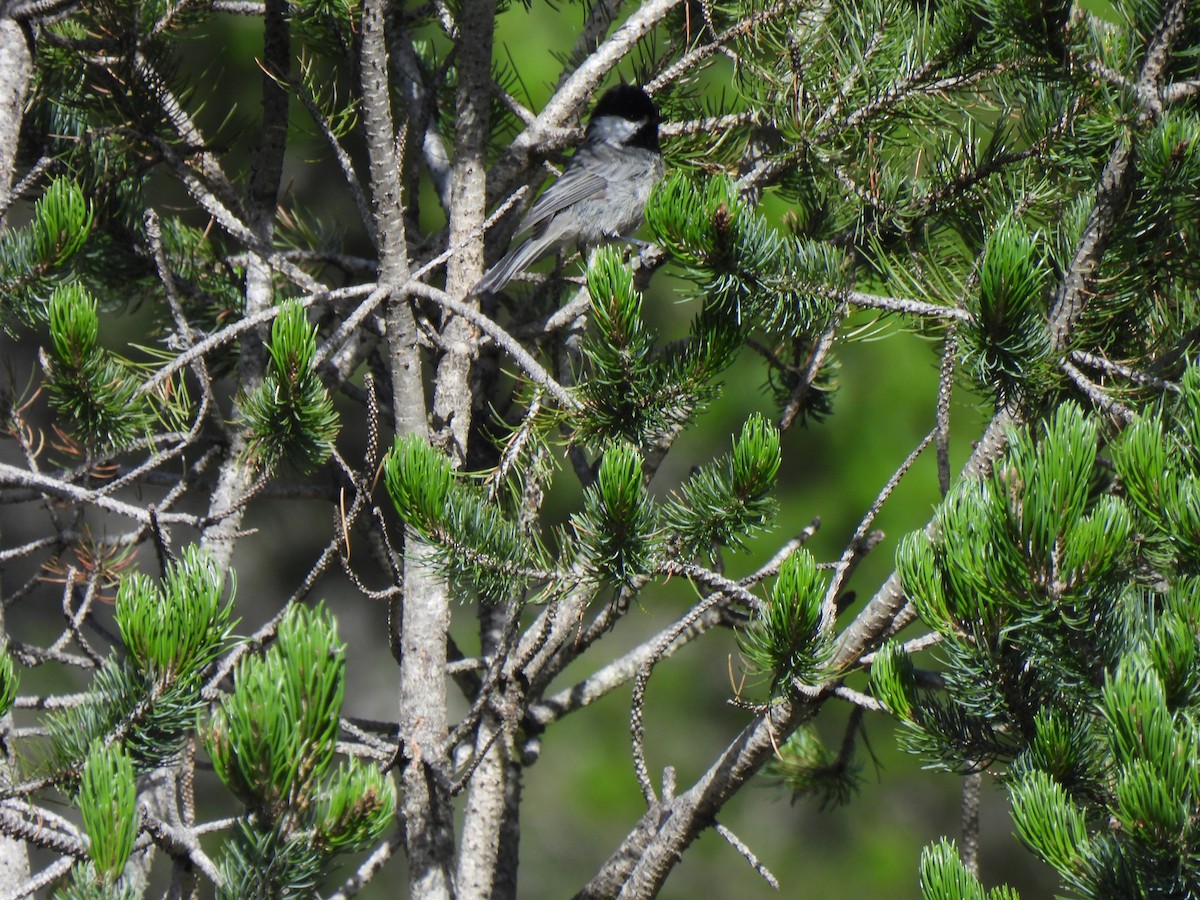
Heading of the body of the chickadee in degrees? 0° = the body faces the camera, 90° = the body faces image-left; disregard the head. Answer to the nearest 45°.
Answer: approximately 270°
